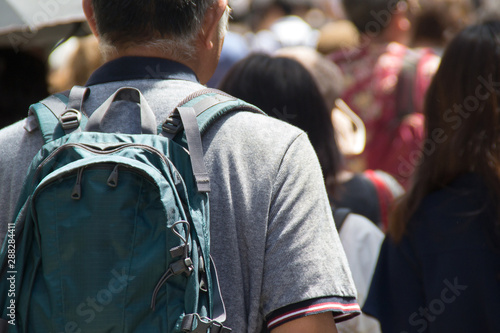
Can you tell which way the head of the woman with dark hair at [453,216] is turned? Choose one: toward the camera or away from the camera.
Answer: away from the camera

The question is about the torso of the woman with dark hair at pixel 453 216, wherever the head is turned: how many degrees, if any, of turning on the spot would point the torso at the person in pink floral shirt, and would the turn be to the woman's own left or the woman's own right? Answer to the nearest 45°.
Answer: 0° — they already face them

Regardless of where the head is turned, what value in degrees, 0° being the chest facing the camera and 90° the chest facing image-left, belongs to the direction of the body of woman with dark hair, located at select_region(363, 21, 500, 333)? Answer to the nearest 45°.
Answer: approximately 180°

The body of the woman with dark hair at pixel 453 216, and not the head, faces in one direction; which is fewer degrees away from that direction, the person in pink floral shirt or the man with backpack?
the person in pink floral shirt

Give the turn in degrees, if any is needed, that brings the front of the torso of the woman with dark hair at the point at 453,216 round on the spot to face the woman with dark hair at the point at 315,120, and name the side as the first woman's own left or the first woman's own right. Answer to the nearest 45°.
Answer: approximately 90° to the first woman's own left

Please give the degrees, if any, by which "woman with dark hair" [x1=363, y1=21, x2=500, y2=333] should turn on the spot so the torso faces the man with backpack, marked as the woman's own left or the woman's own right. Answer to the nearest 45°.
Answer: approximately 135° to the woman's own left
